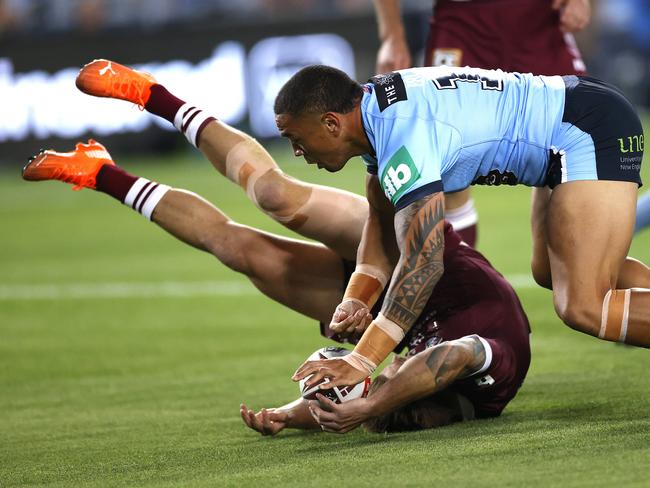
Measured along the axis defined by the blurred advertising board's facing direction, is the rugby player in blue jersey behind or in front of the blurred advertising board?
in front

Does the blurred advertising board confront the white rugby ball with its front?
yes

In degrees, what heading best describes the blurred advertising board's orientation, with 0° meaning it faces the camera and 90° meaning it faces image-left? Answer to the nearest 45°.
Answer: approximately 0°

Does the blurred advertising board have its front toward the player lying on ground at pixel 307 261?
yes
